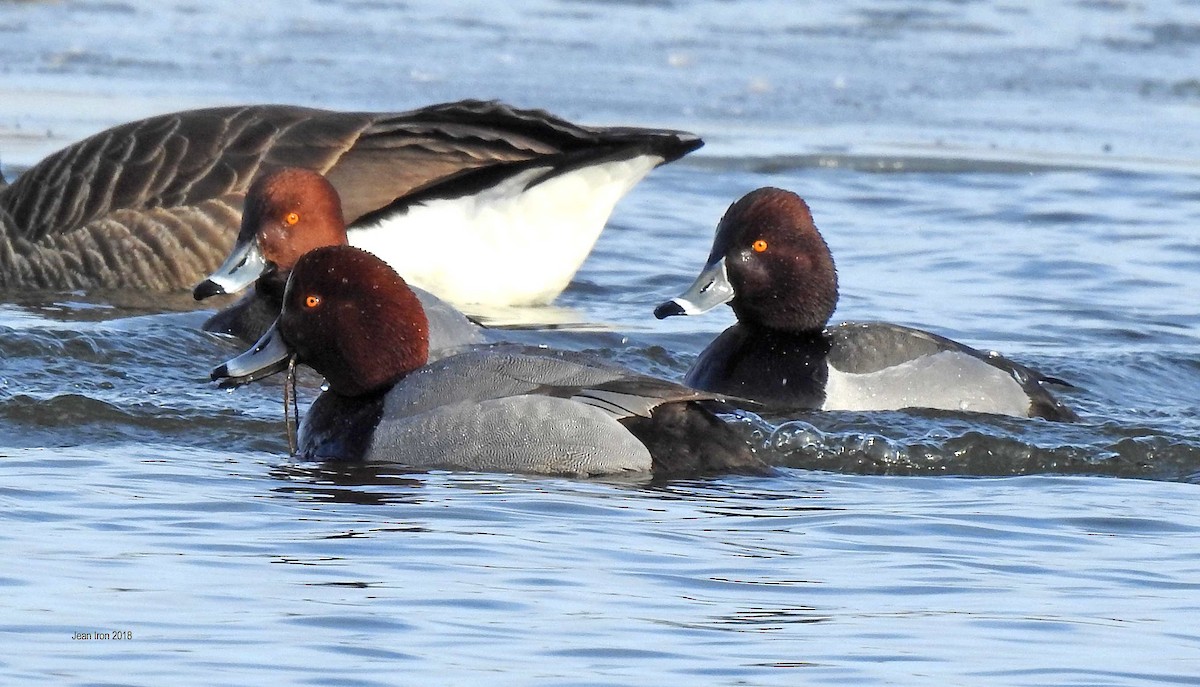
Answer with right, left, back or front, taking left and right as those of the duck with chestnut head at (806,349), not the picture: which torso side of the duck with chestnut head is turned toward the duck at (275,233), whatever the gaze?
front

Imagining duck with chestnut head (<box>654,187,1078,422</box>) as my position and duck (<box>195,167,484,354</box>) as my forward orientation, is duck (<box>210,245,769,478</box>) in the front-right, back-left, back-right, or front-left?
front-left

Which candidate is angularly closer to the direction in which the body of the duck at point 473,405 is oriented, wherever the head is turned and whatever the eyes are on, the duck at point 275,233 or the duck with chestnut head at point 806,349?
the duck

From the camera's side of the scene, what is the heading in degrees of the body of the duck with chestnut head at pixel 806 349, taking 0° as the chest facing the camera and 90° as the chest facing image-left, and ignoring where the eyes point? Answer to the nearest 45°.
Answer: approximately 90°

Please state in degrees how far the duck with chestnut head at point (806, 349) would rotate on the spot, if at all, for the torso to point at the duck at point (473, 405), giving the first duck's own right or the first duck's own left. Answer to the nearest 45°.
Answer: approximately 45° to the first duck's own left

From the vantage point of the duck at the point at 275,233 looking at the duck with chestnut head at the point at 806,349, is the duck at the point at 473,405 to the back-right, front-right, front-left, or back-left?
front-right

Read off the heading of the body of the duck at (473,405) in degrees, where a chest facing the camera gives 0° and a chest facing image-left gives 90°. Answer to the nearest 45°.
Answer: approximately 90°

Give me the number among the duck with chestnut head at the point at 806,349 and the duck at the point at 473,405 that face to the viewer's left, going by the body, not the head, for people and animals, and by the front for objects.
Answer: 2

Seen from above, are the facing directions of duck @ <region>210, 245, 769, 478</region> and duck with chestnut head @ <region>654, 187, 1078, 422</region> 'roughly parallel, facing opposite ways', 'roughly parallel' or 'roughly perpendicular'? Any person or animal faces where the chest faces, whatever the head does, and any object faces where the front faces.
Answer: roughly parallel

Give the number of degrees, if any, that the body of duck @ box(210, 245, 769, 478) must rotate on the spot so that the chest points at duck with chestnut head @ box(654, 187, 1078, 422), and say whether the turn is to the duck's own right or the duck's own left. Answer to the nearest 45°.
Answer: approximately 135° to the duck's own right
